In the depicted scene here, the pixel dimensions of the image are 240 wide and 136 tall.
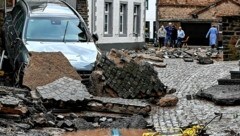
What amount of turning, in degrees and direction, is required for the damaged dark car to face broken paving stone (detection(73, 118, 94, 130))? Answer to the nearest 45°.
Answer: approximately 45° to its right

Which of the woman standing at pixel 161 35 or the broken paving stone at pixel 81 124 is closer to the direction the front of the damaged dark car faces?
the broken paving stone

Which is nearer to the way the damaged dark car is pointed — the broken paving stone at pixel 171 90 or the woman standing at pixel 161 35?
the broken paving stone

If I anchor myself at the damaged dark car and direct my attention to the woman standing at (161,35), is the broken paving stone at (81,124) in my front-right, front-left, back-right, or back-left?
back-right

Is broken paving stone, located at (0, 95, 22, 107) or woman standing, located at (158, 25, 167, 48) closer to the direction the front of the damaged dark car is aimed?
the broken paving stone

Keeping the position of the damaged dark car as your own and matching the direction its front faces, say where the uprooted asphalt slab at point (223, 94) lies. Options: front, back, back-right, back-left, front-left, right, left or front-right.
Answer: front

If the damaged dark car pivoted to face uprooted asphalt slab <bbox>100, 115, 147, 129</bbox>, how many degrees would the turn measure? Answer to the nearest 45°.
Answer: approximately 45° to its right

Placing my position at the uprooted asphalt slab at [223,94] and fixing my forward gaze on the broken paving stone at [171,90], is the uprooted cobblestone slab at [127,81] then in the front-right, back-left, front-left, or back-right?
front-left

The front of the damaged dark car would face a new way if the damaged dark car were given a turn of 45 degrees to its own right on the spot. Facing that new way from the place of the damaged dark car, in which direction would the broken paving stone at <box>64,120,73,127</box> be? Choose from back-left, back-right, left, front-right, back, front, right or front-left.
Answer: front

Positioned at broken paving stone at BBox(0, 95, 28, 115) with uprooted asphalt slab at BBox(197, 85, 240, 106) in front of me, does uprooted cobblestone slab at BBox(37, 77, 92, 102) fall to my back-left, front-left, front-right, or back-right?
front-left

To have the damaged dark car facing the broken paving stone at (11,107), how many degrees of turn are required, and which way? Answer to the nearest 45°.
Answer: approximately 45° to its right

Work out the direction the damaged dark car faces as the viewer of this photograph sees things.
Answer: facing the viewer and to the right of the viewer

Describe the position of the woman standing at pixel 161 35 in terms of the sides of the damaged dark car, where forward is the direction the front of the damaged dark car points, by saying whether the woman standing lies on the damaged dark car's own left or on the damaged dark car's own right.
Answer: on the damaged dark car's own left

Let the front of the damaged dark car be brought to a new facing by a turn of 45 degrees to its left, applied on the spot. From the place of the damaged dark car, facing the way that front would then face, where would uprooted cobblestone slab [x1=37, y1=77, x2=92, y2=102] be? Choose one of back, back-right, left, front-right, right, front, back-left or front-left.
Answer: right
